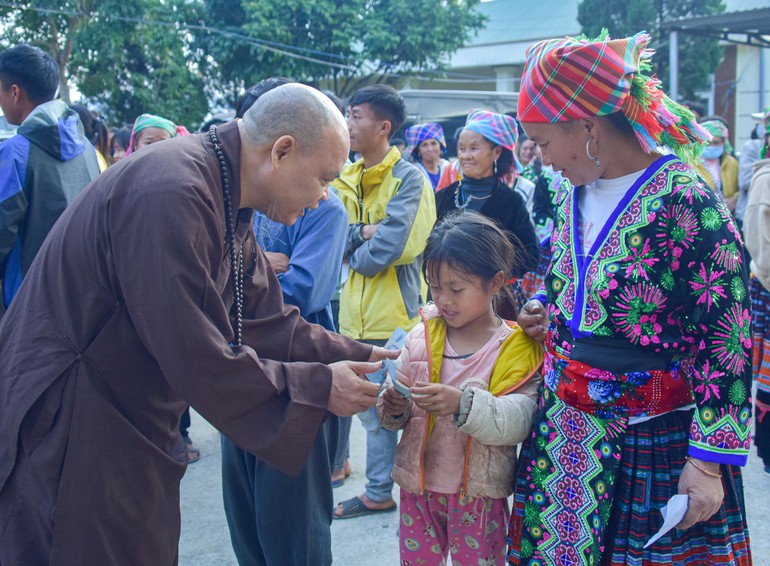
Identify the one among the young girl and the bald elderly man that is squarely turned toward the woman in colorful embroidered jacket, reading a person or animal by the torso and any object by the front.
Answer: the bald elderly man

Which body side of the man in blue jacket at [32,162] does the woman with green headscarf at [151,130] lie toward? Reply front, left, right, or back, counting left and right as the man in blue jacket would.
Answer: right

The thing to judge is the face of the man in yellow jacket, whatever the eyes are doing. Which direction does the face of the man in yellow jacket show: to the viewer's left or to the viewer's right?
to the viewer's left

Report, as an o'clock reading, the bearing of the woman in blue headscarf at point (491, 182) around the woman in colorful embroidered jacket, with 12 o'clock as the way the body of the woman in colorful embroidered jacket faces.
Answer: The woman in blue headscarf is roughly at 4 o'clock from the woman in colorful embroidered jacket.

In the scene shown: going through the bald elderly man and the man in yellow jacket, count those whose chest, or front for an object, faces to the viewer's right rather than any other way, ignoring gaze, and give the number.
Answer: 1

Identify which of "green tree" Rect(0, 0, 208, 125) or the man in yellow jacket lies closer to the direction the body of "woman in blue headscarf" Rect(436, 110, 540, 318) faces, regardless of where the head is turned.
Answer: the man in yellow jacket

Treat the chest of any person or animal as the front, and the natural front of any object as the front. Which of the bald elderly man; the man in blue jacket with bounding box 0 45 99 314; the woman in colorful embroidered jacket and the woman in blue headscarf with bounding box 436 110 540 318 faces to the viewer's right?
the bald elderly man

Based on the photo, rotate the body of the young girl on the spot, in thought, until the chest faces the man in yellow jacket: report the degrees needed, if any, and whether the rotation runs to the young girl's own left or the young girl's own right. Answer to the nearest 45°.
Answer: approximately 135° to the young girl's own right

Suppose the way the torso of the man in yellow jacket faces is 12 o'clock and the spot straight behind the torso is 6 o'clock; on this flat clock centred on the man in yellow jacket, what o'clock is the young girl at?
The young girl is roughly at 10 o'clock from the man in yellow jacket.

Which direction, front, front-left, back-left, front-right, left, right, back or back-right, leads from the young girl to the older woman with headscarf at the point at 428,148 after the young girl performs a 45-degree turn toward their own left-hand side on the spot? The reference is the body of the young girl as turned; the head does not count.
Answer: back
